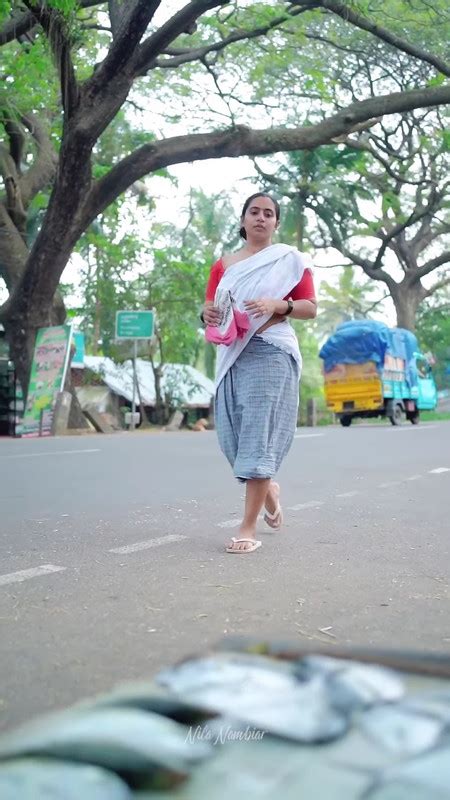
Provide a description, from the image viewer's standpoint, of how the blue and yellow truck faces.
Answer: facing away from the viewer and to the right of the viewer

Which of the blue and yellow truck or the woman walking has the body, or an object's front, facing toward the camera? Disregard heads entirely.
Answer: the woman walking

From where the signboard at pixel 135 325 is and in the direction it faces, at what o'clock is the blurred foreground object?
The blurred foreground object is roughly at 12 o'clock from the signboard.

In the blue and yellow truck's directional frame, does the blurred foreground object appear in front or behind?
behind

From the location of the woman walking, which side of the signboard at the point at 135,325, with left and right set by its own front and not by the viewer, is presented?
front

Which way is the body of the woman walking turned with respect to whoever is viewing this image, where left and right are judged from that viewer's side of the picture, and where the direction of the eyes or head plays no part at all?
facing the viewer

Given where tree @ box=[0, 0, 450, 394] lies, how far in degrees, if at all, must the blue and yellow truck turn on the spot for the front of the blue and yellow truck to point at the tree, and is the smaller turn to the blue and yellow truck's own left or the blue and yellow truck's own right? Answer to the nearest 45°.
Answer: approximately 180°

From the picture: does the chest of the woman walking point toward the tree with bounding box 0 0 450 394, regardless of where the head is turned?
no

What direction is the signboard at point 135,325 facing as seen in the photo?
toward the camera

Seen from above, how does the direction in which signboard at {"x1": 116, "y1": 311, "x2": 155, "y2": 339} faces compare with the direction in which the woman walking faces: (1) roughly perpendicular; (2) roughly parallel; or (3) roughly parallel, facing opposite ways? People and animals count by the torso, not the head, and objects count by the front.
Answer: roughly parallel

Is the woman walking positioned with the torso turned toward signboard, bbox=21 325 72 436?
no

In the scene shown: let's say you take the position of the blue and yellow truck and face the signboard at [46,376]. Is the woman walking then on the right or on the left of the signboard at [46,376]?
left

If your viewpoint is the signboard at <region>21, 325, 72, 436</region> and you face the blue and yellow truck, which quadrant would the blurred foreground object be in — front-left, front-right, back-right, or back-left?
back-right

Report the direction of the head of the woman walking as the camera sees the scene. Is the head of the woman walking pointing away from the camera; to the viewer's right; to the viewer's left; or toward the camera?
toward the camera
